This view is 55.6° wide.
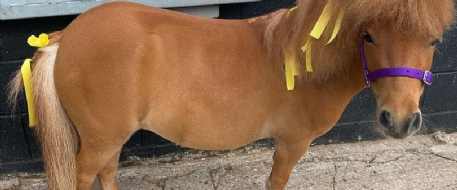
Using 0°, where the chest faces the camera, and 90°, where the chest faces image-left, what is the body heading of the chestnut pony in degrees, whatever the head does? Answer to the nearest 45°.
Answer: approximately 270°

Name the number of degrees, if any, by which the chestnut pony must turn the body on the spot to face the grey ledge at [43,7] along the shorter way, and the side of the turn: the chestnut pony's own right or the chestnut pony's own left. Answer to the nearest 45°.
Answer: approximately 135° to the chestnut pony's own left
